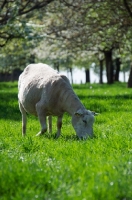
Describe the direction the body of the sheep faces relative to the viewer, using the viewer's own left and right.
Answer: facing the viewer and to the right of the viewer
